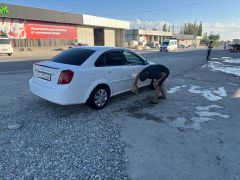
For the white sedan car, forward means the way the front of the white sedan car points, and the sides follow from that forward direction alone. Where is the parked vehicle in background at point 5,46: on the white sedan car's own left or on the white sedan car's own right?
on the white sedan car's own left

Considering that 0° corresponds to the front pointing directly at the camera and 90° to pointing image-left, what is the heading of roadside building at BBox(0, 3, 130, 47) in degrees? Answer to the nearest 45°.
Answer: approximately 315°

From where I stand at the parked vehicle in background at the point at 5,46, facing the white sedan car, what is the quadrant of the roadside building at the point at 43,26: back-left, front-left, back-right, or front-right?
back-left

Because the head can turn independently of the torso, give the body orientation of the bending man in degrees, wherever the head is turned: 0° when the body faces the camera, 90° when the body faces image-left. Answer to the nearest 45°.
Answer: approximately 90°

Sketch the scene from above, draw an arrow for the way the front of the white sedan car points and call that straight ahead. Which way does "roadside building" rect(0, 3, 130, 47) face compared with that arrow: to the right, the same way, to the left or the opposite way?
to the right

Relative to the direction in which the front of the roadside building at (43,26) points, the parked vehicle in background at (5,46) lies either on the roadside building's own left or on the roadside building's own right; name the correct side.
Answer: on the roadside building's own right

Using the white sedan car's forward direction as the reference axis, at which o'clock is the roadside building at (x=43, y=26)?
The roadside building is roughly at 10 o'clock from the white sedan car.

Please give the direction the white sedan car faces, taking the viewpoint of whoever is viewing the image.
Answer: facing away from the viewer and to the right of the viewer

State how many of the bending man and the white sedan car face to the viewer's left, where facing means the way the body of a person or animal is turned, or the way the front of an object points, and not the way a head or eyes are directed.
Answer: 1

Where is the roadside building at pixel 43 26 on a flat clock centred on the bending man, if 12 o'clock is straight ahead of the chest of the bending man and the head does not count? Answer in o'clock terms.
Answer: The roadside building is roughly at 2 o'clock from the bending man.
